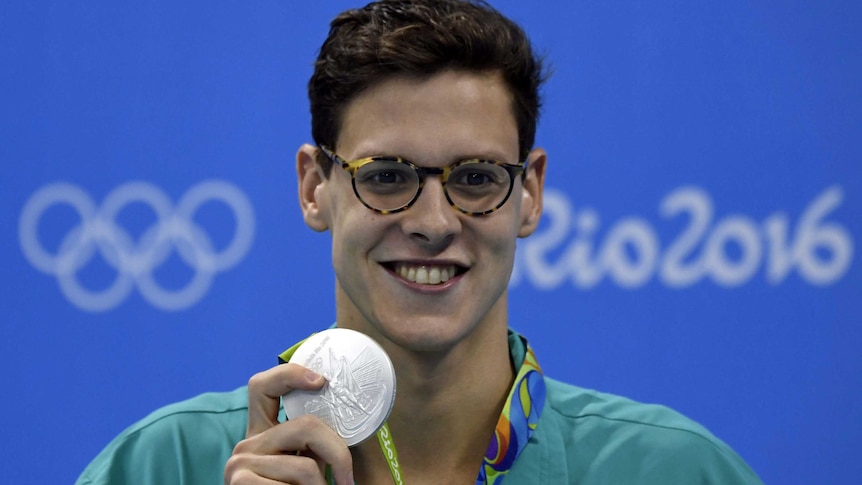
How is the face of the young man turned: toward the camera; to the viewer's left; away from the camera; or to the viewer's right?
toward the camera

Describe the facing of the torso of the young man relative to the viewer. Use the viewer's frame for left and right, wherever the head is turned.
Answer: facing the viewer
